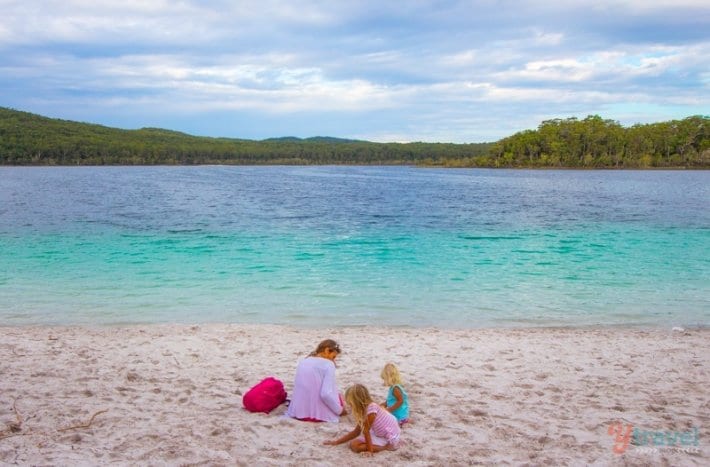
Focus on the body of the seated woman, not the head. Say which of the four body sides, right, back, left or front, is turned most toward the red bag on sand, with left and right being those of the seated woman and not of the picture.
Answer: left

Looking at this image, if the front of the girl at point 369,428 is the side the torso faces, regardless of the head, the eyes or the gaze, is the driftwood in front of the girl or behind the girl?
in front

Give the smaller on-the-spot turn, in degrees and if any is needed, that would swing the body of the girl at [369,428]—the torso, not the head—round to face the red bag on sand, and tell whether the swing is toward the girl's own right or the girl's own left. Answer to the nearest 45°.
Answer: approximately 45° to the girl's own right

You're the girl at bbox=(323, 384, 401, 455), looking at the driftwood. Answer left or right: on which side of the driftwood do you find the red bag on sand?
right

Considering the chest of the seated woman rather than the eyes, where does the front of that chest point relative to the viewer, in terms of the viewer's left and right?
facing away from the viewer and to the right of the viewer

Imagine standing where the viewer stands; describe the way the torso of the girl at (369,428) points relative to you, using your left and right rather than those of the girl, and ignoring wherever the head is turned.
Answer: facing to the left of the viewer

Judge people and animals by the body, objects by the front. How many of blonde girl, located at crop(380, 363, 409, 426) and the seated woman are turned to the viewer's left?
1

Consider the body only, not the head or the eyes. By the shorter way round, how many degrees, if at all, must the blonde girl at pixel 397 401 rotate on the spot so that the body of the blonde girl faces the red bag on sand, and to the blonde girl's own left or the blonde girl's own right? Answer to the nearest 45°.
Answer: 0° — they already face it

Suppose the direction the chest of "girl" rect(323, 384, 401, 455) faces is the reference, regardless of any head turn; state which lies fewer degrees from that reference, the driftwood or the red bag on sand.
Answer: the driftwood

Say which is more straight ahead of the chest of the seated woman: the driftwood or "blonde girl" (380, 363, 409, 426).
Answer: the blonde girl

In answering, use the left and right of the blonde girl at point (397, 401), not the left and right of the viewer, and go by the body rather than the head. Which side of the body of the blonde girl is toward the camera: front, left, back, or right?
left

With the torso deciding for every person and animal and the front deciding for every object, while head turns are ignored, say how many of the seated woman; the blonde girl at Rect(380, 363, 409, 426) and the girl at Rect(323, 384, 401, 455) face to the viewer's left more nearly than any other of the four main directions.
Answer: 2

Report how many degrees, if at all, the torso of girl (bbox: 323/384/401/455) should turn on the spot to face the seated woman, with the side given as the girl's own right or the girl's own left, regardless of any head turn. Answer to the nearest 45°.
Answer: approximately 45° to the girl's own right

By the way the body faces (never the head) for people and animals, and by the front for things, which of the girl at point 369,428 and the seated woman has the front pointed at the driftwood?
the girl

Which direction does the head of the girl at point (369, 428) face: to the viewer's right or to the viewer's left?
to the viewer's left

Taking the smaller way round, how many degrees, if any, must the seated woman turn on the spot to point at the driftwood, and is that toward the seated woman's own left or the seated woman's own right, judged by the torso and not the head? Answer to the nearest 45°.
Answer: approximately 135° to the seated woman's own left
